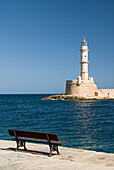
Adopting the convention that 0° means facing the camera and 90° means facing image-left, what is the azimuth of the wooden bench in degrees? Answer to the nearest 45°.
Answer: approximately 225°
